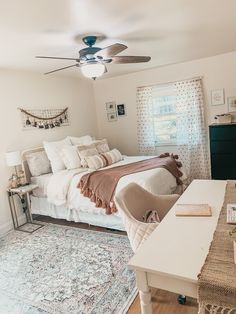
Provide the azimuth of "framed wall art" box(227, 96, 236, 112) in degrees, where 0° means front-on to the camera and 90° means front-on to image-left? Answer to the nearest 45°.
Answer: approximately 45°

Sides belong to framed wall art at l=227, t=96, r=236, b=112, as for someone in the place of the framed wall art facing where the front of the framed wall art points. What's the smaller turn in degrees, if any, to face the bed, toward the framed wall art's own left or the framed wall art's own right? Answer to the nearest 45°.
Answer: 0° — it already faces it

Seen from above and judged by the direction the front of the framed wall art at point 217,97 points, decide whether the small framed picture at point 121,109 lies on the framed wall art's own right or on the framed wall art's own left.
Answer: on the framed wall art's own right

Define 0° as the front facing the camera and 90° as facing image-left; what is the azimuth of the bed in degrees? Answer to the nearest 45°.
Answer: approximately 315°

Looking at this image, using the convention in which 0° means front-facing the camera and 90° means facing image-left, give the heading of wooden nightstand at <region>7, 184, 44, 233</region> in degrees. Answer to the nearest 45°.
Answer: approximately 315°

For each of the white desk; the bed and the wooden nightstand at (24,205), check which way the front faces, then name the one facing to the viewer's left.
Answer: the white desk

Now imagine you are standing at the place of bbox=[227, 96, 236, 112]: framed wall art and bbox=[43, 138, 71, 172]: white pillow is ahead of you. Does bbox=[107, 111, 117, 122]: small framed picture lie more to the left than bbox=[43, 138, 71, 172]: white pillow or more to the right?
right

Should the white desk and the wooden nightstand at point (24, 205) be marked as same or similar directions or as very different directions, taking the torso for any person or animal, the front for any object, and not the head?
very different directions

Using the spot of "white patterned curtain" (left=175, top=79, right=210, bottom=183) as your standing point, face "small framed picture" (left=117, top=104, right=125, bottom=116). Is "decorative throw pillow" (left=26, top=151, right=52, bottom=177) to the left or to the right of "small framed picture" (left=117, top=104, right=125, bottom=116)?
left

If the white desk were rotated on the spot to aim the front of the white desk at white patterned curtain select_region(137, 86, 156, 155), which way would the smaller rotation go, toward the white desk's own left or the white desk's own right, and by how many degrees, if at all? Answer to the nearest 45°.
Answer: approximately 90° to the white desk's own right

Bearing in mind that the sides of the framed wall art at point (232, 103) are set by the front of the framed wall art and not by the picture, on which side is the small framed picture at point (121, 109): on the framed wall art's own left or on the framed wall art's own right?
on the framed wall art's own right

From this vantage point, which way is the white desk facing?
to the viewer's left

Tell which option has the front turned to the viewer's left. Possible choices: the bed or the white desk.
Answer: the white desk
